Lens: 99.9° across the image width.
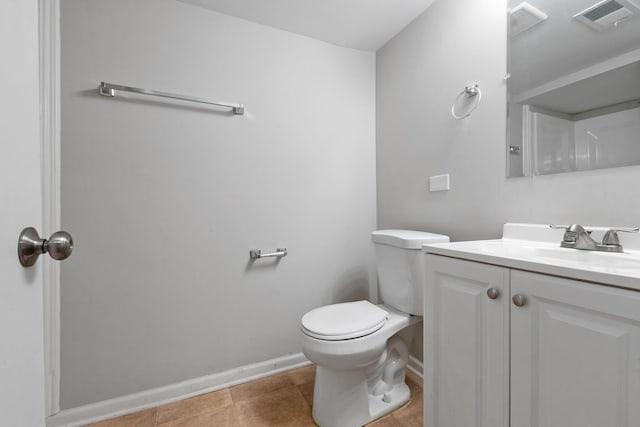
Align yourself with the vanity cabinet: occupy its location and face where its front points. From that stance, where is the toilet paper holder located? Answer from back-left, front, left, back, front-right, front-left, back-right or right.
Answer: front-right

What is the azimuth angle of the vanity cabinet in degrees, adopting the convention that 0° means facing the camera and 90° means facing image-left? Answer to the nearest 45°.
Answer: approximately 45°

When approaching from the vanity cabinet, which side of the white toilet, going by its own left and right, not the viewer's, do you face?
left

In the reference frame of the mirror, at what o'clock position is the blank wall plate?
The blank wall plate is roughly at 2 o'clock from the mirror.

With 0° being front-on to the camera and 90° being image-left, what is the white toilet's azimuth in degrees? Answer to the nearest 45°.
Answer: approximately 45°

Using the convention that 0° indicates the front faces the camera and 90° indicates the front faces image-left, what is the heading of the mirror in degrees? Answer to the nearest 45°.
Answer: approximately 45°

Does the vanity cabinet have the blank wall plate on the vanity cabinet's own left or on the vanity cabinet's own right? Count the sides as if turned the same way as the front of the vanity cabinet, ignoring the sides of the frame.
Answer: on the vanity cabinet's own right

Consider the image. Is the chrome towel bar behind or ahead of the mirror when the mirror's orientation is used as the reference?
ahead

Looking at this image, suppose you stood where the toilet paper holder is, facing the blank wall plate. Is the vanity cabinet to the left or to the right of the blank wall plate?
right

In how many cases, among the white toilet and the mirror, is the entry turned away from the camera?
0

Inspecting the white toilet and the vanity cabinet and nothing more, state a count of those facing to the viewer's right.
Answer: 0
